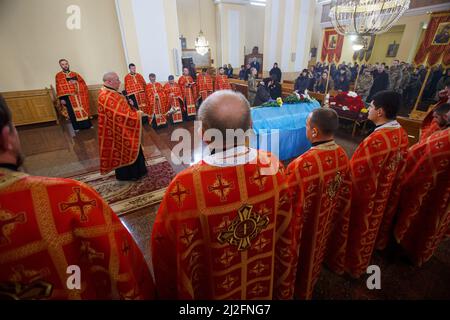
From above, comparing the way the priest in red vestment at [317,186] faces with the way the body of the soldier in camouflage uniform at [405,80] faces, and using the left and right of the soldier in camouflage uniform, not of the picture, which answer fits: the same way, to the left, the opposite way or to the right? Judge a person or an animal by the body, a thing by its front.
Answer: to the right

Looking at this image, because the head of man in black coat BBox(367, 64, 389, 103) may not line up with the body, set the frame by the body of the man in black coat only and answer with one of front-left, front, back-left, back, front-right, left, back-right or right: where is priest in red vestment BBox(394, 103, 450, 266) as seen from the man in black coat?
front-left

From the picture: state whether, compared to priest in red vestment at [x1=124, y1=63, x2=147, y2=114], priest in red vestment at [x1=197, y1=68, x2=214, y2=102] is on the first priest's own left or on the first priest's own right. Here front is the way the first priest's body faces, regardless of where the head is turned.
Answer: on the first priest's own left

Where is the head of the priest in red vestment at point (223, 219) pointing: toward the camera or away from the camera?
away from the camera

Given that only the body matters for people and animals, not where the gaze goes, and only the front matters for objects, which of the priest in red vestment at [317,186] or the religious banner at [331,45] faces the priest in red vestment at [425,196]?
the religious banner

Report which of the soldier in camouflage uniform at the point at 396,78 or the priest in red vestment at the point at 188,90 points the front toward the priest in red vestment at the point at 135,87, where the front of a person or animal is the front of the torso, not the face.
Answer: the soldier in camouflage uniform

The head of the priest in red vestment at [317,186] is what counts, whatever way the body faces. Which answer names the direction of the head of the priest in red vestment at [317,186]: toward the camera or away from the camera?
away from the camera

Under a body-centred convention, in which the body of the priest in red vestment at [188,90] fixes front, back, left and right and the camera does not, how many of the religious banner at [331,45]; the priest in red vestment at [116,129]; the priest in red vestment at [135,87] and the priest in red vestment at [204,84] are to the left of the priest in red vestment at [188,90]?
2

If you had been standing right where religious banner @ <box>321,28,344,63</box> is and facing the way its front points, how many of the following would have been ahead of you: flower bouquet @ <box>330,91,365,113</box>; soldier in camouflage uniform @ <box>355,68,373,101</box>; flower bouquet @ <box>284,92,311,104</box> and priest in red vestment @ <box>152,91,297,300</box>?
4

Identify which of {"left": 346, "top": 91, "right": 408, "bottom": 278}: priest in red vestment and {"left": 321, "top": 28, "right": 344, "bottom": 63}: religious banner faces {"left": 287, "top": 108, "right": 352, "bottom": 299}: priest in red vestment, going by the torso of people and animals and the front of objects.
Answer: the religious banner
